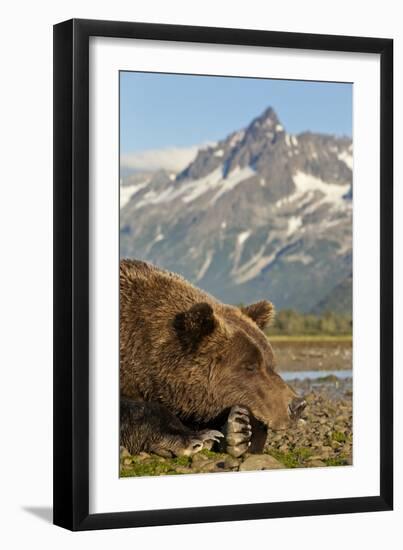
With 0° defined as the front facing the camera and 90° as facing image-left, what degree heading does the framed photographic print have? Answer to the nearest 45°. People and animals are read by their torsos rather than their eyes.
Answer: approximately 315°
